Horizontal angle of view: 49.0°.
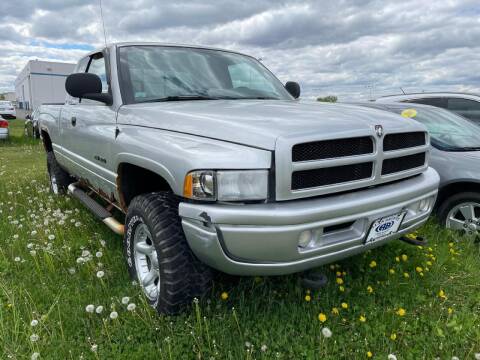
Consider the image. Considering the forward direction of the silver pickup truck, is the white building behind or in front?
behind

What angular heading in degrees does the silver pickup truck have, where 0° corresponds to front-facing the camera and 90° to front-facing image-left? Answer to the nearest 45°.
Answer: approximately 315°

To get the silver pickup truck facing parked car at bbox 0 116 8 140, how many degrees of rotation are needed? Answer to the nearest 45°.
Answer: approximately 180°

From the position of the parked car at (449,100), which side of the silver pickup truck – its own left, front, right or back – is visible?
left

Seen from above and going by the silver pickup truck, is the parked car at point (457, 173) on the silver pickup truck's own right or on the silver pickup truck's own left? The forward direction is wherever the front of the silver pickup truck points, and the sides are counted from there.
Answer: on the silver pickup truck's own left
